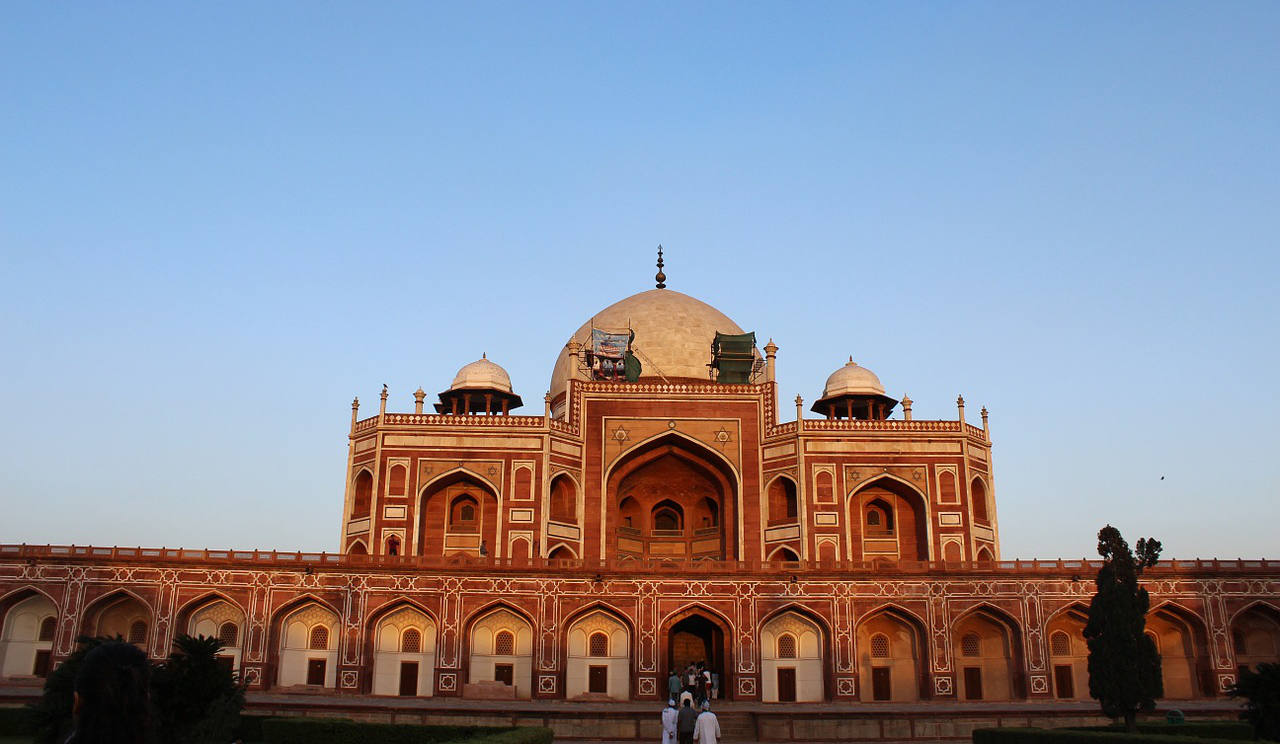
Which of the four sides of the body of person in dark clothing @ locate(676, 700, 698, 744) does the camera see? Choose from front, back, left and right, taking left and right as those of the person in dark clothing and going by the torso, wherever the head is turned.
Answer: back

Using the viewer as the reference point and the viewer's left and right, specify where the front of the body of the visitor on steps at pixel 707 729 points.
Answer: facing away from the viewer

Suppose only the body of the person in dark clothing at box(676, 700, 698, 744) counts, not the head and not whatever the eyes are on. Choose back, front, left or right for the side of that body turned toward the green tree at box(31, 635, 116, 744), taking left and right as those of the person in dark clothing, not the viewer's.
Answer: left

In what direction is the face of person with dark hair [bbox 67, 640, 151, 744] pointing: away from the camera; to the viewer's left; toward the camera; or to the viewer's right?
away from the camera

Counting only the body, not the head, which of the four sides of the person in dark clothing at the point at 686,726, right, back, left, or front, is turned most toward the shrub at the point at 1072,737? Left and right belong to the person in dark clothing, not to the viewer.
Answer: right

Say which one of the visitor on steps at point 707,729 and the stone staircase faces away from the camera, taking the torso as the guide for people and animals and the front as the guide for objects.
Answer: the visitor on steps

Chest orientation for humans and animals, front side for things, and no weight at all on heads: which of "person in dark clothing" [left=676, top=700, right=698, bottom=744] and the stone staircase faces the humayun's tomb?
the person in dark clothing

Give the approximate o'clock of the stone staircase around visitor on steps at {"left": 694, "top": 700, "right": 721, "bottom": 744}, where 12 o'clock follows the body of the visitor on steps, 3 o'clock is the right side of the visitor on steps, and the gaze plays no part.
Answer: The stone staircase is roughly at 12 o'clock from the visitor on steps.

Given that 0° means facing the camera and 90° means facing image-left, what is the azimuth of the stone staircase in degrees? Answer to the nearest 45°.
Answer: approximately 0°

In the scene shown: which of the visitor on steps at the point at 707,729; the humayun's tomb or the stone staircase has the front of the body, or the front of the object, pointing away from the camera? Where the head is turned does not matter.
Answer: the visitor on steps

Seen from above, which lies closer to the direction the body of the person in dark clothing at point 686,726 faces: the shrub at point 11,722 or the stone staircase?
the stone staircase

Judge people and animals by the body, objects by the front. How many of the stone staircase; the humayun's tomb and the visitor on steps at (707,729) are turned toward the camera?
2

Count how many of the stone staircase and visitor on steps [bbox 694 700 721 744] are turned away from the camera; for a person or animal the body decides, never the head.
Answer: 1

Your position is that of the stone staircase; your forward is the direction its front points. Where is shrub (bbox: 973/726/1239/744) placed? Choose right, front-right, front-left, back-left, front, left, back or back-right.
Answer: front-left

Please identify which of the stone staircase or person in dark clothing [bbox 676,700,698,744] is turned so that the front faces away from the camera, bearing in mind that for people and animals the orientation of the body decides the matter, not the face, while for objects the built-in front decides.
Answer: the person in dark clothing
